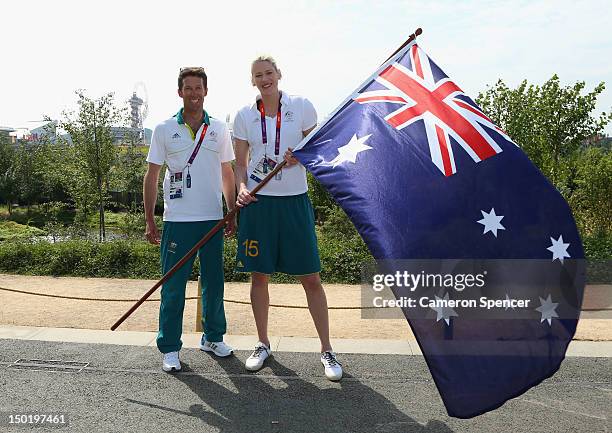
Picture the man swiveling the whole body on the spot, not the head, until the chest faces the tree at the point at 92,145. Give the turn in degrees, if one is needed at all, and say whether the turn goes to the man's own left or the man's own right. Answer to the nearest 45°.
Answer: approximately 180°

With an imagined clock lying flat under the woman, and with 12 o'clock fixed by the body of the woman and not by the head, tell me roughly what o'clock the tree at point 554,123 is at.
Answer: The tree is roughly at 7 o'clock from the woman.

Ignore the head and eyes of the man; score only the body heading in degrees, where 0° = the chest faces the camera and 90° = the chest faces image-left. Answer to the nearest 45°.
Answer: approximately 0°

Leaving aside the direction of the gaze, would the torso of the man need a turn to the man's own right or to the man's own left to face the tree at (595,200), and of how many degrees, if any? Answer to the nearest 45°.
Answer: approximately 135° to the man's own left

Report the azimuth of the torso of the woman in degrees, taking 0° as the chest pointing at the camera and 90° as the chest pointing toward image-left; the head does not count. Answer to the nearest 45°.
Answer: approximately 0°

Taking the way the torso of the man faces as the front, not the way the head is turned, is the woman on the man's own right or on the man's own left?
on the man's own left

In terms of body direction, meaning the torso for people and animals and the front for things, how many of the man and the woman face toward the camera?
2

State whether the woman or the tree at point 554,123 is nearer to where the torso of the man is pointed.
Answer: the woman

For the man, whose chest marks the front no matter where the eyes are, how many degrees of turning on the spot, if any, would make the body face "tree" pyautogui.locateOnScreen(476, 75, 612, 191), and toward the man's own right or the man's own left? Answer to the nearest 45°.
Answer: approximately 135° to the man's own left

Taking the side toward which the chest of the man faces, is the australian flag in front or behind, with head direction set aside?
in front

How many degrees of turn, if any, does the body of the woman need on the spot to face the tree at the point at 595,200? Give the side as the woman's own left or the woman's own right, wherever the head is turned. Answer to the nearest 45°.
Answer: approximately 135° to the woman's own left
